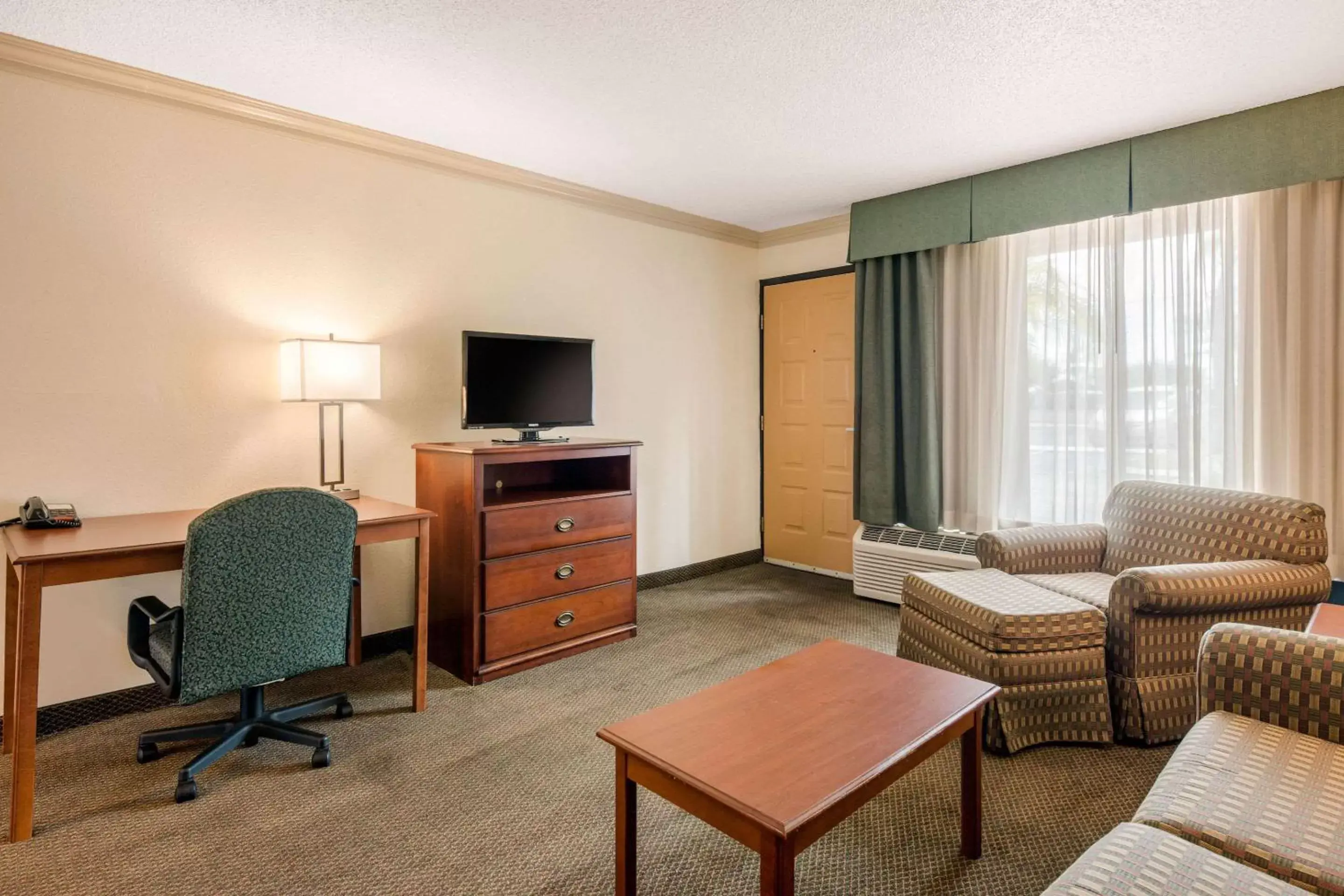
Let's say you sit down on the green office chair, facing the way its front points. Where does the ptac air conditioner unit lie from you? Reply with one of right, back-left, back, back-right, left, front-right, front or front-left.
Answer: back-right

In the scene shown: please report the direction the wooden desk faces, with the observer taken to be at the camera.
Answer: facing the viewer and to the right of the viewer

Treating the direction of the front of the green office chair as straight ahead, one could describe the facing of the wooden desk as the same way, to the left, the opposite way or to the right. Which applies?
the opposite way

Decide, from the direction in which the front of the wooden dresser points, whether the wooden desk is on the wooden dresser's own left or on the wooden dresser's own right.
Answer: on the wooden dresser's own right

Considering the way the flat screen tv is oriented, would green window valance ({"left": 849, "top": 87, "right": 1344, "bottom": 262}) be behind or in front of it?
in front

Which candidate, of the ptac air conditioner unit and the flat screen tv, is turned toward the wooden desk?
the ptac air conditioner unit

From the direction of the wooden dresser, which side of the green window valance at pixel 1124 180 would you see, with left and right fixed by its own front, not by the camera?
front

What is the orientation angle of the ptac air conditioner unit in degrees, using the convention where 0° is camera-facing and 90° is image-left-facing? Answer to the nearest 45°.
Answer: approximately 45°

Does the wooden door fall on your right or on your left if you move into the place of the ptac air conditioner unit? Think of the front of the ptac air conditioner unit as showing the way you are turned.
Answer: on your right

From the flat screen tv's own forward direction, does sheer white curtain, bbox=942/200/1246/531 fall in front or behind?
in front

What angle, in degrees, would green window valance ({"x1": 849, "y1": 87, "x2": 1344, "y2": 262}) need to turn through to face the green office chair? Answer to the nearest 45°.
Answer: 0° — it already faces it

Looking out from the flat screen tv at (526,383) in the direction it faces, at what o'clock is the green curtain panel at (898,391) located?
The green curtain panel is roughly at 10 o'clock from the flat screen tv.

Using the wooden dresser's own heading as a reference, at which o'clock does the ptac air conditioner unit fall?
The ptac air conditioner unit is roughly at 10 o'clock from the wooden dresser.

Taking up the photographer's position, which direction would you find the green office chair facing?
facing away from the viewer and to the left of the viewer

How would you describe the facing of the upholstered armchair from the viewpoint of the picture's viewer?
facing the viewer and to the left of the viewer

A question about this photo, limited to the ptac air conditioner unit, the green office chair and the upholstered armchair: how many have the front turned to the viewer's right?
0
